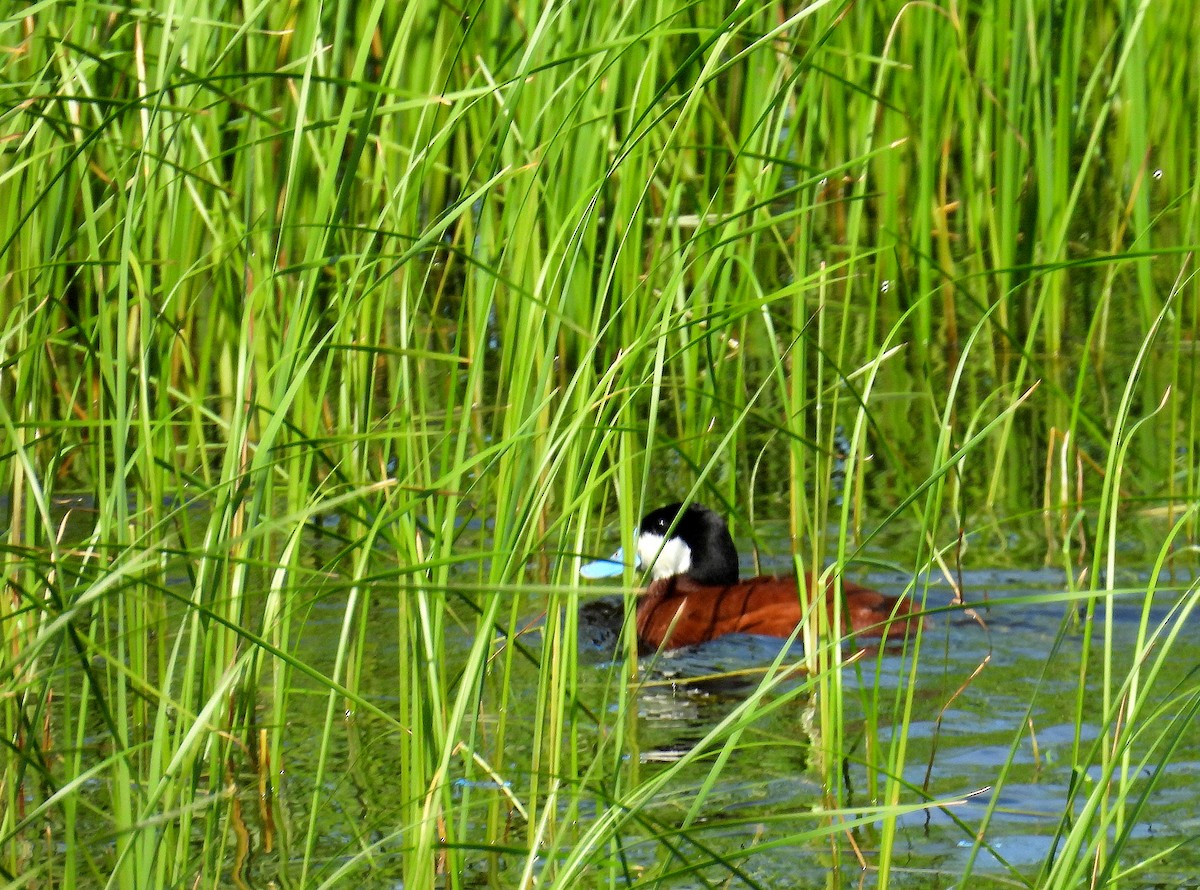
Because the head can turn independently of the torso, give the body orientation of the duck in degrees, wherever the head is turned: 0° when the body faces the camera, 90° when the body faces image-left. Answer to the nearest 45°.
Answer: approximately 90°
